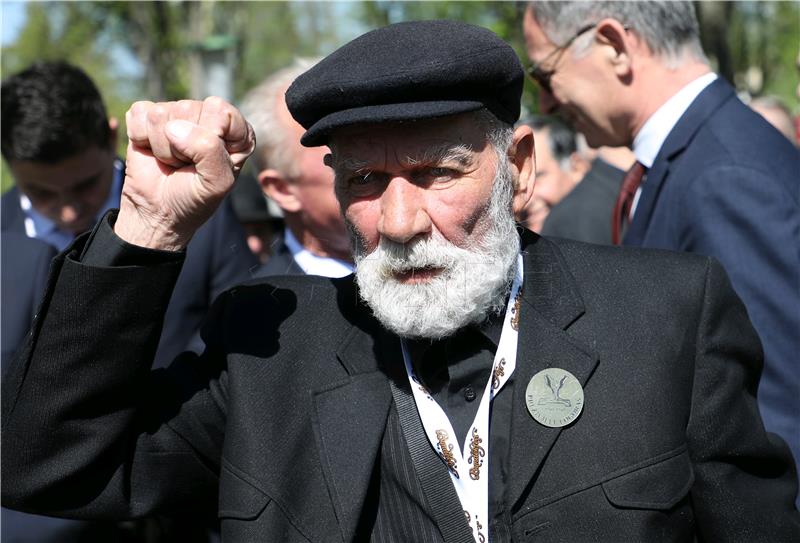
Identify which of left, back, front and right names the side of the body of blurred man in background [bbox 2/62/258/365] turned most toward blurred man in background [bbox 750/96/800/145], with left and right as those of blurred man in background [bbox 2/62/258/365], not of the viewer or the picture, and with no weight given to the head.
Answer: left

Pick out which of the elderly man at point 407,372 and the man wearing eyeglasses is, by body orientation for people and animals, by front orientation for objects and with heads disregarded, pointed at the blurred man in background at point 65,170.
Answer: the man wearing eyeglasses

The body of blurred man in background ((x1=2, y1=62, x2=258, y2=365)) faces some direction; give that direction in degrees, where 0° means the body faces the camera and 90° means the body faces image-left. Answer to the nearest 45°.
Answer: approximately 0°

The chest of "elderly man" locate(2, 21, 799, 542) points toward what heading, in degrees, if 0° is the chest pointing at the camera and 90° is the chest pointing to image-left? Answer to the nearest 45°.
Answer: approximately 0°

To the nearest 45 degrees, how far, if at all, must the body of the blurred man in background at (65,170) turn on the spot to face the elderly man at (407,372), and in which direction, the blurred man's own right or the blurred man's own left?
0° — they already face them

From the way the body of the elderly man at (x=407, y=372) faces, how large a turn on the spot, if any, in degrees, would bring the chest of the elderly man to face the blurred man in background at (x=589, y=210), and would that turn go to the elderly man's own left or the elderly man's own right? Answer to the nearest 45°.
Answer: approximately 135° to the elderly man's own left

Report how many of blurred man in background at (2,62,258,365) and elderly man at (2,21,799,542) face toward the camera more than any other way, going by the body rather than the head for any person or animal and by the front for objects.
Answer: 2

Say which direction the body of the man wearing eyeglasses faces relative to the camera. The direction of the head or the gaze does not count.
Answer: to the viewer's left

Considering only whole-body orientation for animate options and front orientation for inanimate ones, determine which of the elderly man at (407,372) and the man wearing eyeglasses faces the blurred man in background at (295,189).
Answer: the man wearing eyeglasses
